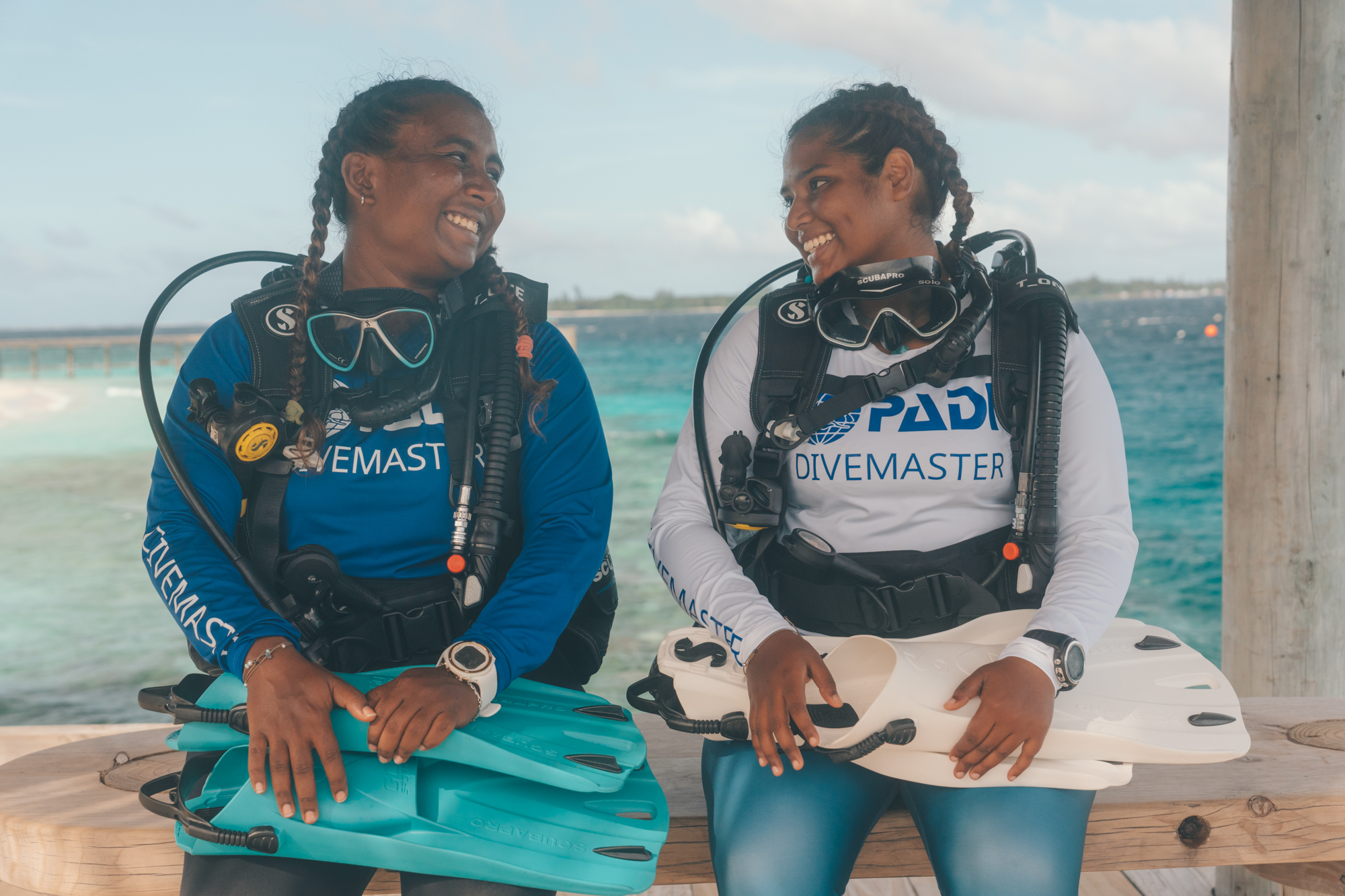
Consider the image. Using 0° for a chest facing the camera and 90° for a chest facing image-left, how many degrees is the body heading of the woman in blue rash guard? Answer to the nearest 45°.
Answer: approximately 0°

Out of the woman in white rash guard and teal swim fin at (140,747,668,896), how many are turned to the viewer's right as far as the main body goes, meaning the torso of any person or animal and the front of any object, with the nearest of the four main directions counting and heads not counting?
1

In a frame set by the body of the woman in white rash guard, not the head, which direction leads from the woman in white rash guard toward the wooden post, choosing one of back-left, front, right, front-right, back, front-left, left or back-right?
back-left

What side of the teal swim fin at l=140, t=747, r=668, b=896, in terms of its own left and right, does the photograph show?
right
